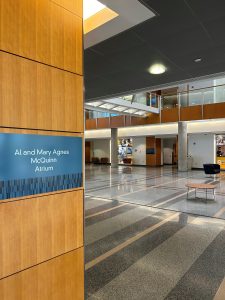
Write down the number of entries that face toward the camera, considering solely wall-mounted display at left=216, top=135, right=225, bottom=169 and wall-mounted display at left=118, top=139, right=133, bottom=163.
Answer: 2

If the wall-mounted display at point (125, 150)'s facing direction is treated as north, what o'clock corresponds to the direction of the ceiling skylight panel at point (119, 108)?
The ceiling skylight panel is roughly at 12 o'clock from the wall-mounted display.

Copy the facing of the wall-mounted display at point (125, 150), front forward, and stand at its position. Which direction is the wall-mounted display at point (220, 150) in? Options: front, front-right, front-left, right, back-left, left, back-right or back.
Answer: front-left

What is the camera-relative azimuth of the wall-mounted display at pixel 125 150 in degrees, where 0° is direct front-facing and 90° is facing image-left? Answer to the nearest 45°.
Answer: approximately 0°

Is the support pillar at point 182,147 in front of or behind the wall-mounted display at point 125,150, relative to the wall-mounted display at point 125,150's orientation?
in front

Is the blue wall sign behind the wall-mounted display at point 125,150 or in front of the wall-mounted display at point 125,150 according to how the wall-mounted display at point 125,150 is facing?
in front

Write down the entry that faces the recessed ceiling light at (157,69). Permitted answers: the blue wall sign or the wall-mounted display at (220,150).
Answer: the wall-mounted display

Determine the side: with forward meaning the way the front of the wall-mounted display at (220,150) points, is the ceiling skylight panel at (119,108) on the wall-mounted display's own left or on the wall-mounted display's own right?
on the wall-mounted display's own right

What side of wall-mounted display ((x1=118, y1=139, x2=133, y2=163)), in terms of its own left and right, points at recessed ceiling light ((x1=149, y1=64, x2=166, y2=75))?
front

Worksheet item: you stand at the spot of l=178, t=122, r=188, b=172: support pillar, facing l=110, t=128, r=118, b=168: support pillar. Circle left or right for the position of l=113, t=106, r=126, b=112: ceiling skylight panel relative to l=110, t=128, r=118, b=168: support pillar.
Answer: left

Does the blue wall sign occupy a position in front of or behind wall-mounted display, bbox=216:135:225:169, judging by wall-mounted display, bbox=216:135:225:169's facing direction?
in front

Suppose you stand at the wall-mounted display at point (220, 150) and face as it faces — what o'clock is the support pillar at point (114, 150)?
The support pillar is roughly at 3 o'clock from the wall-mounted display.

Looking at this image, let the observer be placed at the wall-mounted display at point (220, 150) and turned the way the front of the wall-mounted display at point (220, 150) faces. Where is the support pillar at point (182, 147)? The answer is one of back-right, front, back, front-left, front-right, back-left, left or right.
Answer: front-right

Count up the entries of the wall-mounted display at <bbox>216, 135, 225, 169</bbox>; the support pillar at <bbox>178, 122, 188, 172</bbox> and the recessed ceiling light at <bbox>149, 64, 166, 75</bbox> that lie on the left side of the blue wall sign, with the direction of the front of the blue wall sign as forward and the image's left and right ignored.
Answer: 3
